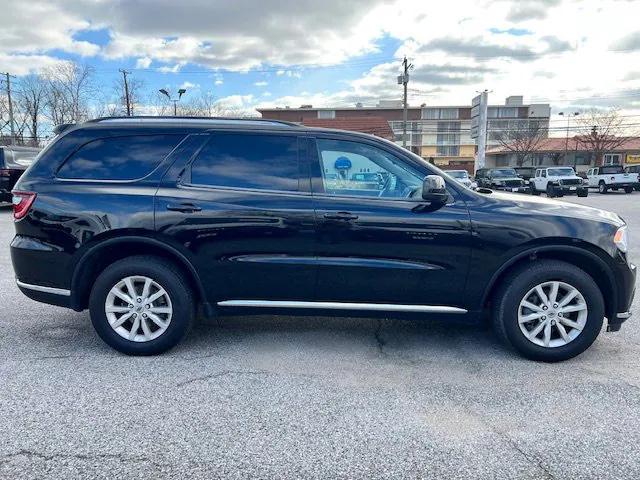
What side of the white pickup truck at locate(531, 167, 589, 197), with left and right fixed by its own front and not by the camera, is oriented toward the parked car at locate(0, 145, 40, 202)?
right

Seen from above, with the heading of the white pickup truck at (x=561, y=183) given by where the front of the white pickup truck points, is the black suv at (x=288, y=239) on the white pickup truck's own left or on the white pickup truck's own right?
on the white pickup truck's own right

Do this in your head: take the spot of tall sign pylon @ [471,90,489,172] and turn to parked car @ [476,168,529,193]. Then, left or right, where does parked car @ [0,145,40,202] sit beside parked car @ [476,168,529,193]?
right

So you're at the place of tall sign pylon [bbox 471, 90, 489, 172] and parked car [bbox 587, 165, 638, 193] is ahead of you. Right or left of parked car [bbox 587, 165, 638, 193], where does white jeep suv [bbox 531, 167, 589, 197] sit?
right

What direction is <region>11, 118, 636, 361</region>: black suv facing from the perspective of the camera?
to the viewer's right

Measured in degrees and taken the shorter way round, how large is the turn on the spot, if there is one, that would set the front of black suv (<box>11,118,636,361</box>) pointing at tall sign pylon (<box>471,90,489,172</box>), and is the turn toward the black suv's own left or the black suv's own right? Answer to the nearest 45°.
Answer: approximately 90° to the black suv's own left

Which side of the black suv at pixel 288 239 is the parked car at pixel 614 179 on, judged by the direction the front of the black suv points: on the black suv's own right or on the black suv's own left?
on the black suv's own left

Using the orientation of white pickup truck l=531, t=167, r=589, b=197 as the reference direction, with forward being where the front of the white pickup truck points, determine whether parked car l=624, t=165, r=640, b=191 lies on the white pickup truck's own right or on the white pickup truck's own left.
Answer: on the white pickup truck's own left

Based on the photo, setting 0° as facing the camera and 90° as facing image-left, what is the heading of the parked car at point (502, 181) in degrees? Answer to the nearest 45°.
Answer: approximately 315°
